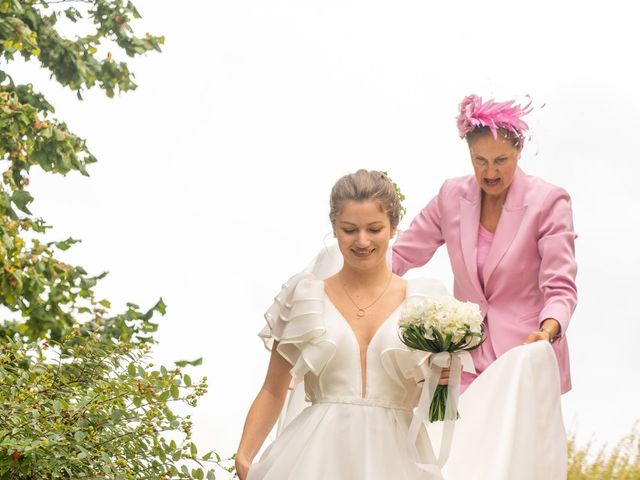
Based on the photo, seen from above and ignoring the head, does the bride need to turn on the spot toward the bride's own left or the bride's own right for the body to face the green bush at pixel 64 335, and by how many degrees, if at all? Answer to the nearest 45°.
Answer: approximately 135° to the bride's own right

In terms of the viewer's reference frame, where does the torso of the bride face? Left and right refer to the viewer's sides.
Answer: facing the viewer

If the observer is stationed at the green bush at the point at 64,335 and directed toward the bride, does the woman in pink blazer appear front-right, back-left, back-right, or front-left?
front-left

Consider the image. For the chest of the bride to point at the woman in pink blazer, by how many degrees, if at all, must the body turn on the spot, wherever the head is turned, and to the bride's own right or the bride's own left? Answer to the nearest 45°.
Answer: approximately 135° to the bride's own left
